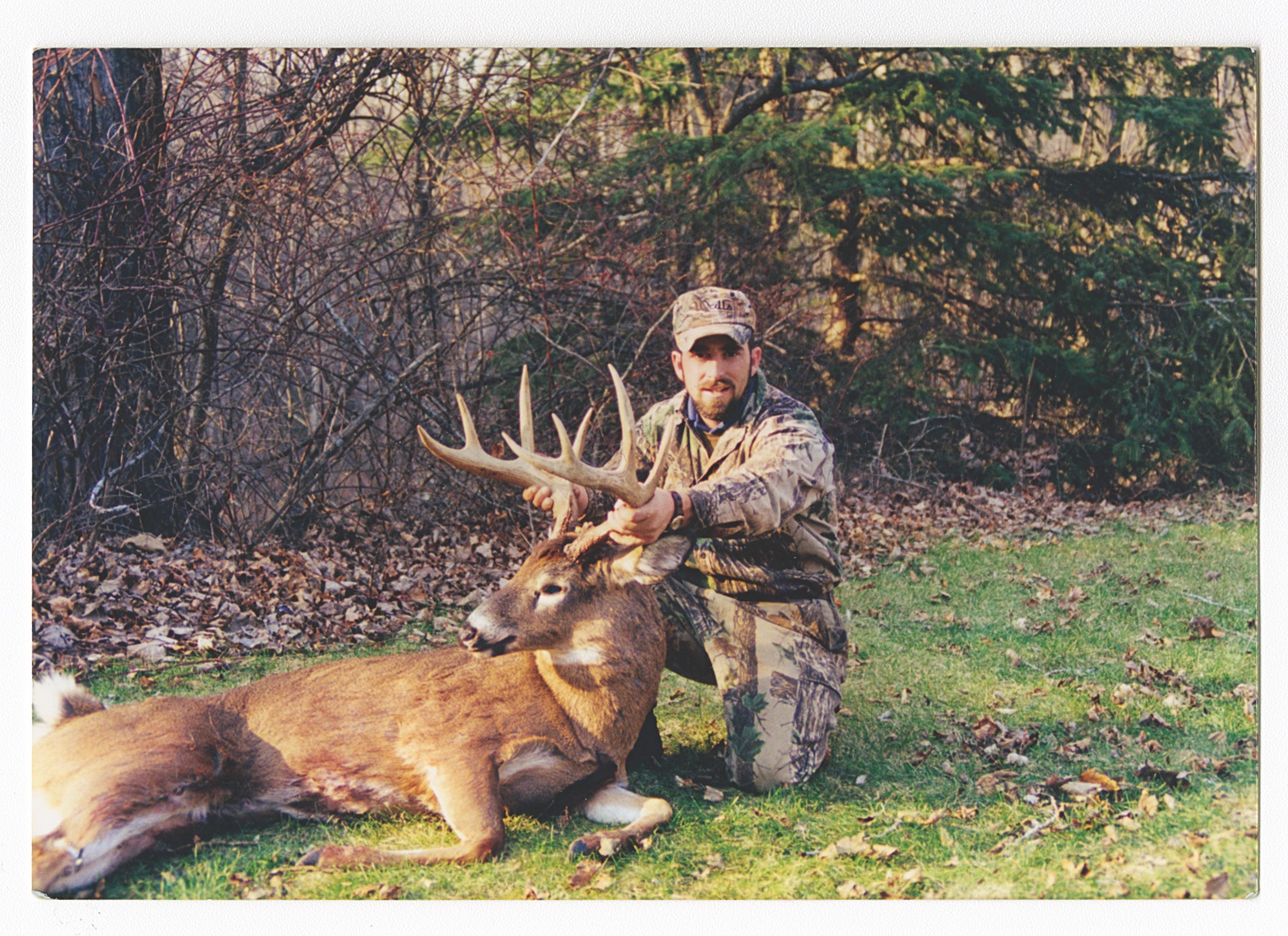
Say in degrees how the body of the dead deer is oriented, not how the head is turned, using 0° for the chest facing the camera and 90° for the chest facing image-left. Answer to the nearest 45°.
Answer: approximately 270°

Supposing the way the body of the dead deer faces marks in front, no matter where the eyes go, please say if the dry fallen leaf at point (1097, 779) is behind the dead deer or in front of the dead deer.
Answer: in front

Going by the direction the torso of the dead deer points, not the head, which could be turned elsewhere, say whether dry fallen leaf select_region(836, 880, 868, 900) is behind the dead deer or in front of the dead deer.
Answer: in front

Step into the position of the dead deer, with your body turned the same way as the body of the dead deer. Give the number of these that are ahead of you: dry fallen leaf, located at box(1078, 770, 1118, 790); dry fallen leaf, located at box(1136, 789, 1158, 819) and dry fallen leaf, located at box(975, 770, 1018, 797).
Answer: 3

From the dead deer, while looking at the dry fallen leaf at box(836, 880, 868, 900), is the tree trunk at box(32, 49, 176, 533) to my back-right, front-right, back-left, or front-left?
back-left

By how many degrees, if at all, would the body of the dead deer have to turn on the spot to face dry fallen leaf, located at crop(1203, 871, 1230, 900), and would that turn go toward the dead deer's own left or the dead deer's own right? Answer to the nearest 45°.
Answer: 0° — it already faces it

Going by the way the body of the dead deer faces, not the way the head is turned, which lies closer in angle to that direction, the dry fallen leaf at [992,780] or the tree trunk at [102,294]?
the dry fallen leaf
